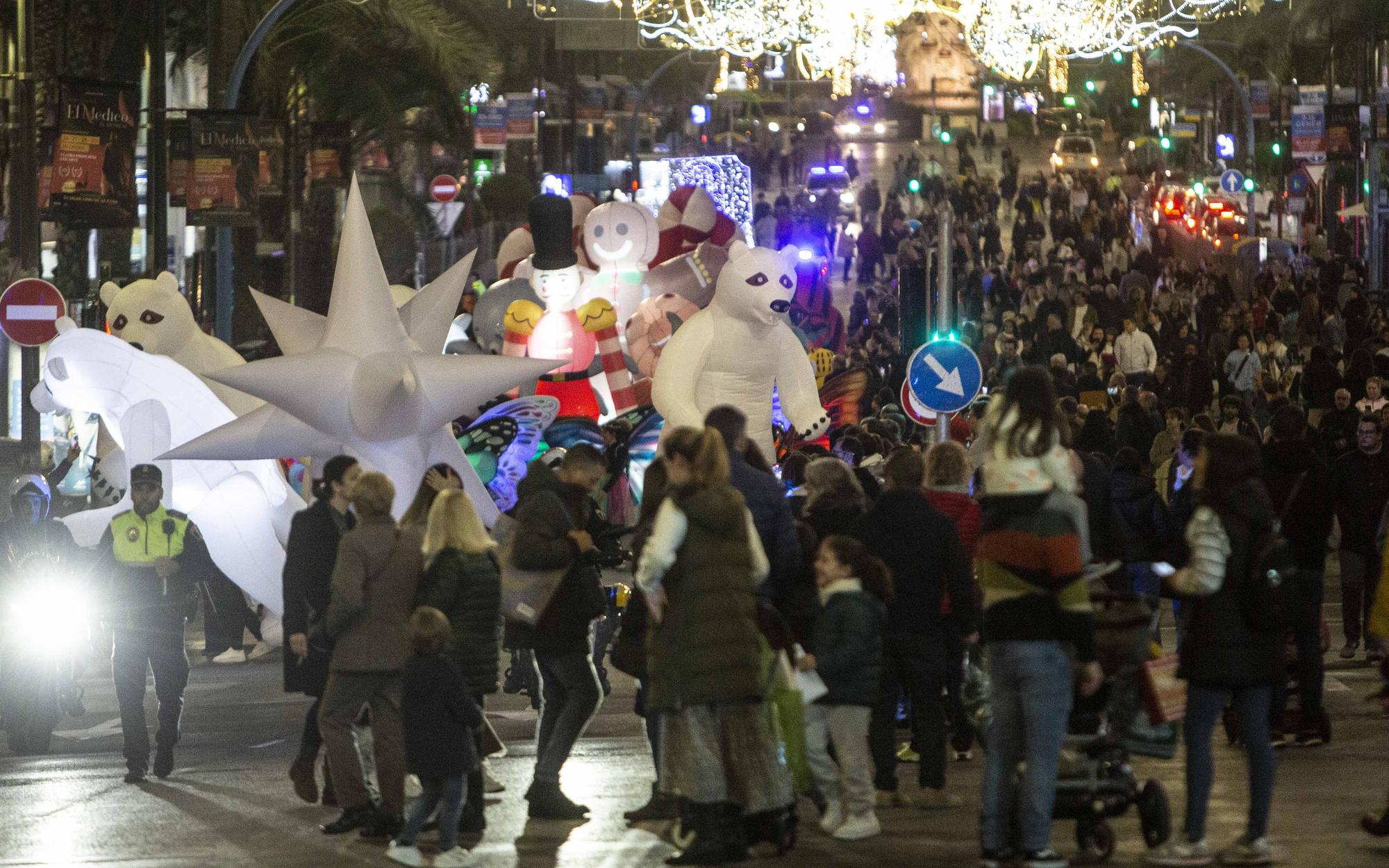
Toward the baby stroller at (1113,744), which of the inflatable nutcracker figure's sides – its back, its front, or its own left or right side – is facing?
front

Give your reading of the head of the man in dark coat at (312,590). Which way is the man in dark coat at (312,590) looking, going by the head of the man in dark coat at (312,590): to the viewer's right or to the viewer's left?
to the viewer's right

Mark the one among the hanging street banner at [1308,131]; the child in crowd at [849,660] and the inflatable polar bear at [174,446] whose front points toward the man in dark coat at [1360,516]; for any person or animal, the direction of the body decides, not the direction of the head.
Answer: the hanging street banner

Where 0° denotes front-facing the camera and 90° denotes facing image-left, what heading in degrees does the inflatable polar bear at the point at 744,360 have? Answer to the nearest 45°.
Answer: approximately 315°

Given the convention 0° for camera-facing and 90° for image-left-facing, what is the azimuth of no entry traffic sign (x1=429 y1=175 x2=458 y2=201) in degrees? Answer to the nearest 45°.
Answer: approximately 0°

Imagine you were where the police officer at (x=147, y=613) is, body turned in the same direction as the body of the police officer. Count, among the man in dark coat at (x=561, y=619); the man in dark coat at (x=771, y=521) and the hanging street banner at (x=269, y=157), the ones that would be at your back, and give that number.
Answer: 1

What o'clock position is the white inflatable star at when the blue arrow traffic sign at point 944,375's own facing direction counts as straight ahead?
The white inflatable star is roughly at 2 o'clock from the blue arrow traffic sign.

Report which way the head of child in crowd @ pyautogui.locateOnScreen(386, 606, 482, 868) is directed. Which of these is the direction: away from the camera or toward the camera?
away from the camera

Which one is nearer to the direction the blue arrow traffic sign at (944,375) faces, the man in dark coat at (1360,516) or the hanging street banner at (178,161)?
the man in dark coat

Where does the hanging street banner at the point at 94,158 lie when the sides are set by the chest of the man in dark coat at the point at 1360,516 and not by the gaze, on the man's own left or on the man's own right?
on the man's own right

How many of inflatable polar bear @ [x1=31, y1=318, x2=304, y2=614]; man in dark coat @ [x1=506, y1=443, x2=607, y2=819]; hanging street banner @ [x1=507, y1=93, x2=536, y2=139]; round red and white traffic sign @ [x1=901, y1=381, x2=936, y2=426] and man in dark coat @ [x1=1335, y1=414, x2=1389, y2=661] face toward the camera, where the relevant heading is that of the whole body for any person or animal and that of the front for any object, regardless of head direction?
3

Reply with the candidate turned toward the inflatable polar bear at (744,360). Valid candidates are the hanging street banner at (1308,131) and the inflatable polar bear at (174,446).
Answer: the hanging street banner

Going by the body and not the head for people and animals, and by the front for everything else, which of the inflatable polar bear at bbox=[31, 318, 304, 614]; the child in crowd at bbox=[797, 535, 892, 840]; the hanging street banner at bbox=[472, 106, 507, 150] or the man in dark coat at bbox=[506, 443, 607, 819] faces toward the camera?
the hanging street banner

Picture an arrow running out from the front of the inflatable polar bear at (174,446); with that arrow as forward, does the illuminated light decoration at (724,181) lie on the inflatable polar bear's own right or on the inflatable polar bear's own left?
on the inflatable polar bear's own right

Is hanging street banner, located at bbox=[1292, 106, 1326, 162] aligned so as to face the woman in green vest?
yes

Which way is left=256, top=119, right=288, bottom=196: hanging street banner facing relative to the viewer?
toward the camera

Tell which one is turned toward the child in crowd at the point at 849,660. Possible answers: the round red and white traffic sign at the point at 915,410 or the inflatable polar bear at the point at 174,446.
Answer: the round red and white traffic sign

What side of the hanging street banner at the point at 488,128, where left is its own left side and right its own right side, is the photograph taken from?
front

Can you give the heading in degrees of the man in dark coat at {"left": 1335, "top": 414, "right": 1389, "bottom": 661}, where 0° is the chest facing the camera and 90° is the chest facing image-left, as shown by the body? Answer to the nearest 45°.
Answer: approximately 0°
